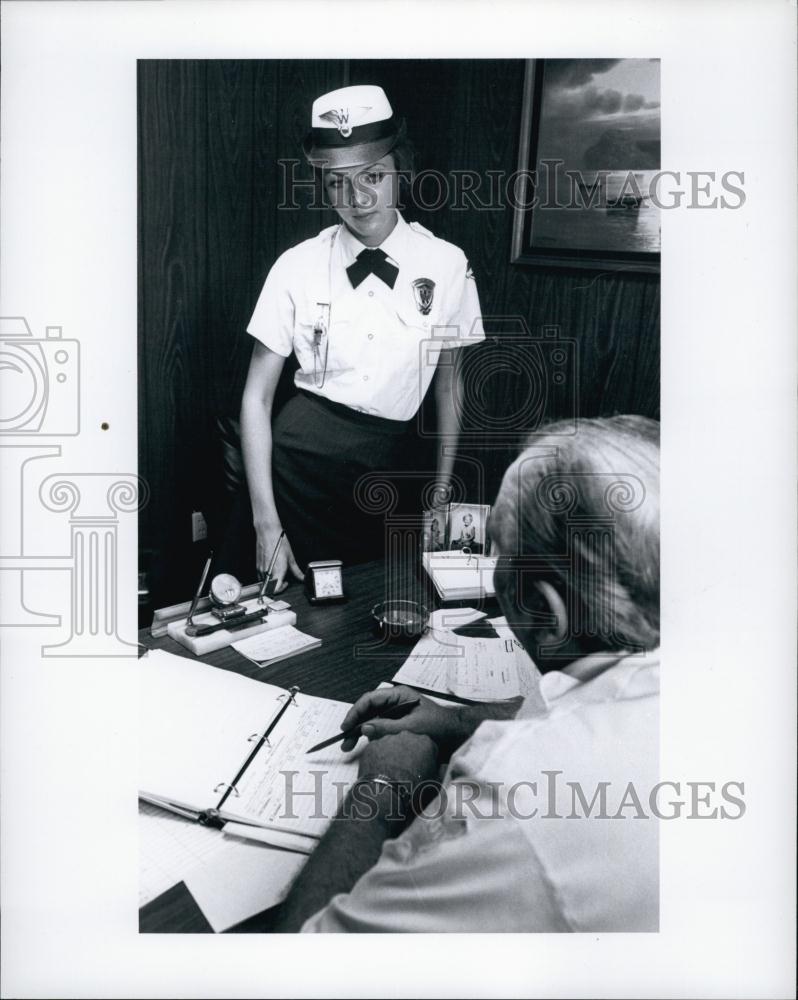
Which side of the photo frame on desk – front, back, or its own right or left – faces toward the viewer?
front

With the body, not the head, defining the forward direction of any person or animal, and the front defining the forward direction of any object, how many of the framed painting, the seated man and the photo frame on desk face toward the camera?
2

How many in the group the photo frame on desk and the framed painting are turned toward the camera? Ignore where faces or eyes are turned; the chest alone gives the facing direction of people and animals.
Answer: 2

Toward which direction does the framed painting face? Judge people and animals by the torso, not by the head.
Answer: toward the camera
